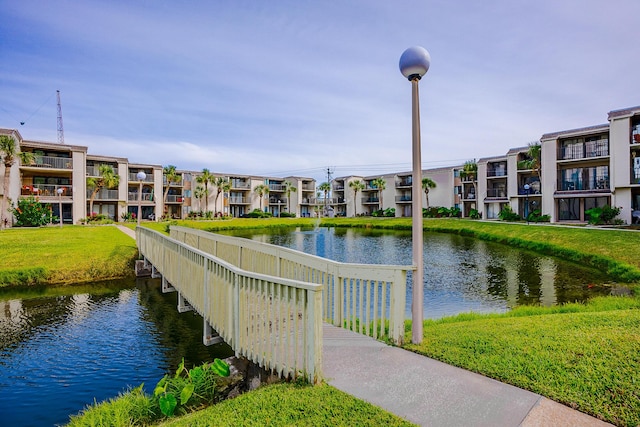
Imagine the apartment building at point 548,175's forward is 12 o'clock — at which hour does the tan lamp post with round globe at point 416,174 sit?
The tan lamp post with round globe is roughly at 11 o'clock from the apartment building.

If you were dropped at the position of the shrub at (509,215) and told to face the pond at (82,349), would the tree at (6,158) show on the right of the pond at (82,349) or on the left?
right

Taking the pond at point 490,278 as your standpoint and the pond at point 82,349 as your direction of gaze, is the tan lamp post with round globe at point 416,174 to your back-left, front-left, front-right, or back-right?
front-left

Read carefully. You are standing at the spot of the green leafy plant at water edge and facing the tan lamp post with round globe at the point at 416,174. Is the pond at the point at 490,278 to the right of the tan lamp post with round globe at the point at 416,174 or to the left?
left

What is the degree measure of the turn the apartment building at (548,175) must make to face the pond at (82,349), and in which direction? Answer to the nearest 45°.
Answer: approximately 45° to its right

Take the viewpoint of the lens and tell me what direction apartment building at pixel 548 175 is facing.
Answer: facing the viewer

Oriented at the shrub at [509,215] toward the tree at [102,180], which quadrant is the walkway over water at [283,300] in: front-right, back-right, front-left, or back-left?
front-left

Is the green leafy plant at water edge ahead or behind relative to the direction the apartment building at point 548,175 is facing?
ahead

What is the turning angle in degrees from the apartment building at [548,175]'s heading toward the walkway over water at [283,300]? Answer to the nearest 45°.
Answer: approximately 45° to its right

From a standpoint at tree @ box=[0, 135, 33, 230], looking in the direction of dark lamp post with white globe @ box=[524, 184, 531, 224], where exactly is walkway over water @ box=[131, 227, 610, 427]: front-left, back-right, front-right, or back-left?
front-right

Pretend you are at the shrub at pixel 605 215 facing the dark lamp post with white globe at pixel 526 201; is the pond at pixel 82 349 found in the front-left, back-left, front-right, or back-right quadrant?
back-left

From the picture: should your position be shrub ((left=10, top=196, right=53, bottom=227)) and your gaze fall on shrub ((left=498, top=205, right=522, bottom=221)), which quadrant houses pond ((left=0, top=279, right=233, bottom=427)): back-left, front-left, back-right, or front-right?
front-right
